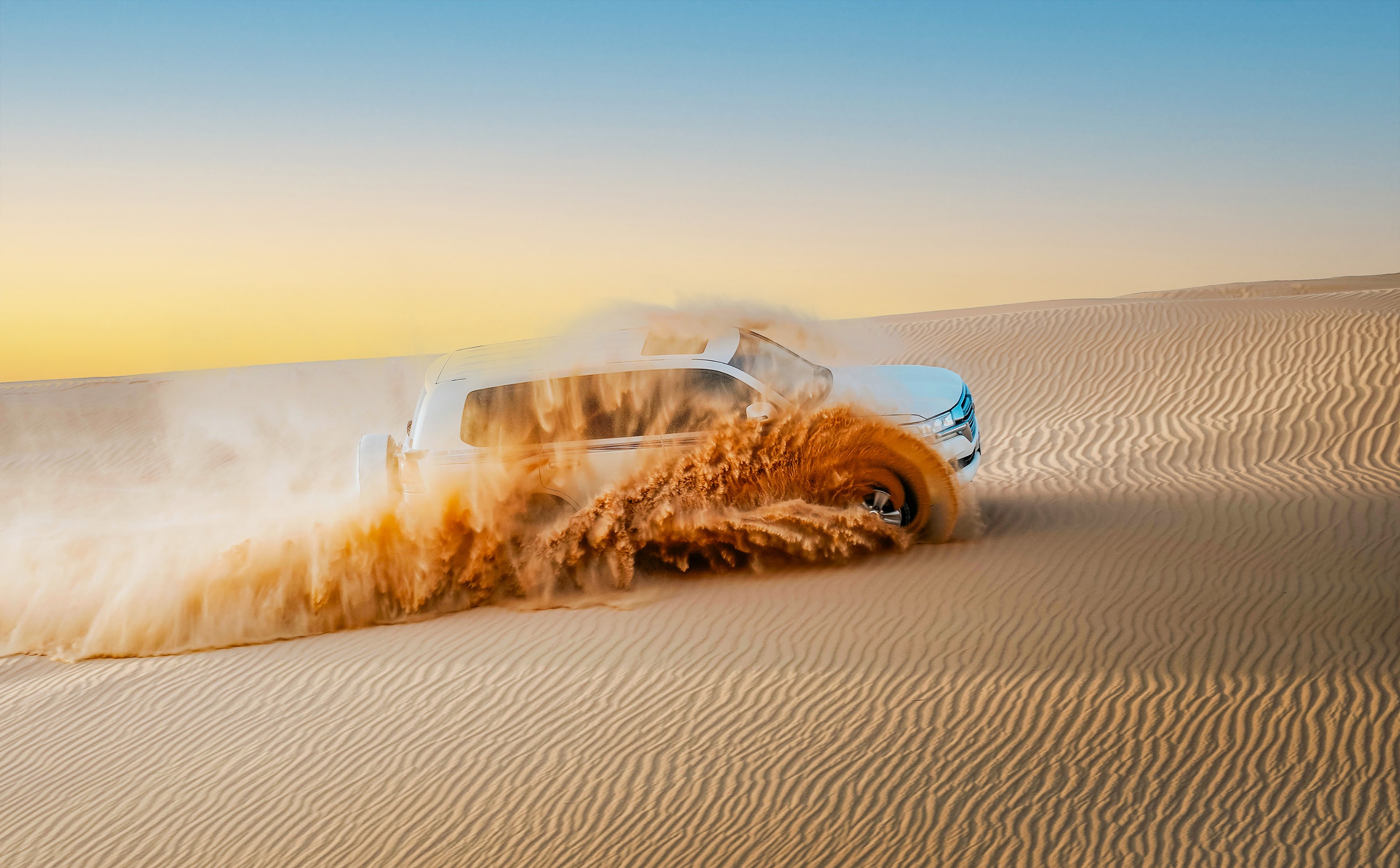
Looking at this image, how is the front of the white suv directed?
to the viewer's right
